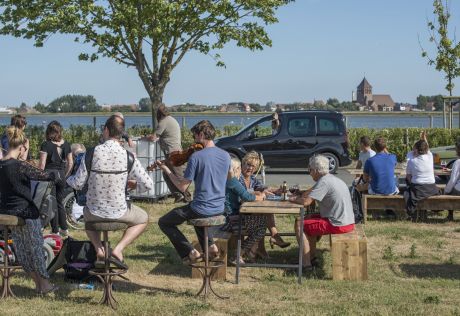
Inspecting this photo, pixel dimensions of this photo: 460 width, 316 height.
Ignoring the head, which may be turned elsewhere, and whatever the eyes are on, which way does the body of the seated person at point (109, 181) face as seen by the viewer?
away from the camera

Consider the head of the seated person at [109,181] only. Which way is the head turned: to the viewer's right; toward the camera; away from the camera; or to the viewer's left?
away from the camera

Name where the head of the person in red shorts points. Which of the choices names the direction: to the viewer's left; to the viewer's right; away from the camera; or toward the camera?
to the viewer's left

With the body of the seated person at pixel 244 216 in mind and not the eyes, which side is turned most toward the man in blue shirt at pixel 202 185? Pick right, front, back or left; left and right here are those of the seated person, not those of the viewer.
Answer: right

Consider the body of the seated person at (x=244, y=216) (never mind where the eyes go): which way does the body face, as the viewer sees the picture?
to the viewer's right

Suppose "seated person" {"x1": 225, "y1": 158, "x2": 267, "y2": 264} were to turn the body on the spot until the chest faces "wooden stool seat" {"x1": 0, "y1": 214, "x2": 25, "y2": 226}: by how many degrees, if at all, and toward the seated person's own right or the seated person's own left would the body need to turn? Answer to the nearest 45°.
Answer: approximately 135° to the seated person's own right

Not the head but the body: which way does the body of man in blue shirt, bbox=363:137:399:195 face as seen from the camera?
away from the camera

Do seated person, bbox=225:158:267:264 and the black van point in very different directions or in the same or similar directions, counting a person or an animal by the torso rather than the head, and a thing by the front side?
very different directions

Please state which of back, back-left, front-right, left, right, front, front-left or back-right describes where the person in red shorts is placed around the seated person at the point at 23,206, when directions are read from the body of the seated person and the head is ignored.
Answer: front-right

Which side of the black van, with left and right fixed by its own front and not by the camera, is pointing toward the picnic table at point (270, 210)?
left

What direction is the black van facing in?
to the viewer's left

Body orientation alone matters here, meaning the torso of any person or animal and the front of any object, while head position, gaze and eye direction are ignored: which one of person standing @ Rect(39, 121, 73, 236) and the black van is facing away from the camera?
the person standing

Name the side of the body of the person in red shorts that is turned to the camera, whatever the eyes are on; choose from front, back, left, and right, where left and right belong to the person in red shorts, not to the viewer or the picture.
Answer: left

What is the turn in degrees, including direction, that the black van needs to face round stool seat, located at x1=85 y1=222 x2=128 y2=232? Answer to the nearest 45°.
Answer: approximately 90° to its left
